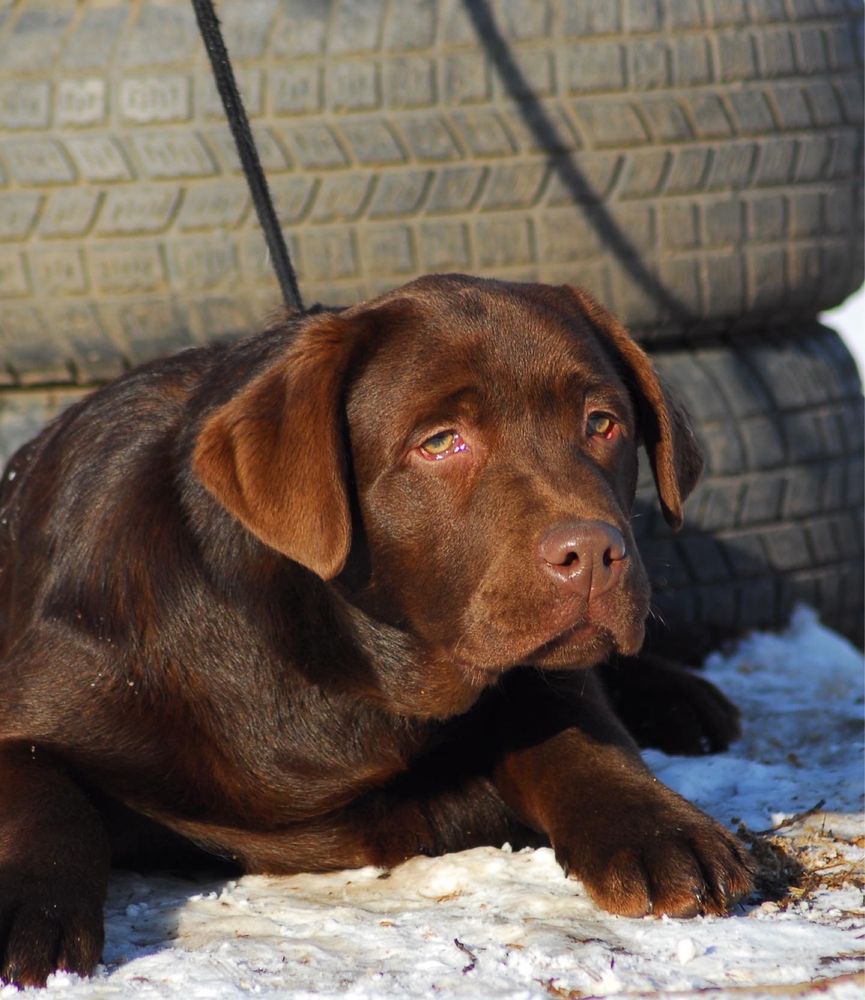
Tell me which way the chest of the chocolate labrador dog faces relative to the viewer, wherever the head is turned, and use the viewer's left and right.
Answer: facing the viewer and to the right of the viewer

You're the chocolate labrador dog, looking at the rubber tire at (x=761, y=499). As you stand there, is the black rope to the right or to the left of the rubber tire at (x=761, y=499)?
left

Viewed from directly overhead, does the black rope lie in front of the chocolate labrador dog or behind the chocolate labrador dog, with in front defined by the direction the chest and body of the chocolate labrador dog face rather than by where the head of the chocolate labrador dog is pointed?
behind

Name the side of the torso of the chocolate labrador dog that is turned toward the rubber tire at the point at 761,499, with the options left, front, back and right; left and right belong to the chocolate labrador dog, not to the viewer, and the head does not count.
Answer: left

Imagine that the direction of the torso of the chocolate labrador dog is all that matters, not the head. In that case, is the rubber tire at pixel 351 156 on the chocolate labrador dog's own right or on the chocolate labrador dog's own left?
on the chocolate labrador dog's own left
